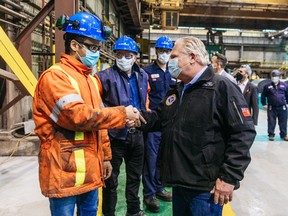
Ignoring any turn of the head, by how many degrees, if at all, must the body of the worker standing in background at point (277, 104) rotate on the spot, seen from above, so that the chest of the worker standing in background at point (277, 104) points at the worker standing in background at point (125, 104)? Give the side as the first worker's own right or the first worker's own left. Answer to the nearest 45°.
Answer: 0° — they already face them

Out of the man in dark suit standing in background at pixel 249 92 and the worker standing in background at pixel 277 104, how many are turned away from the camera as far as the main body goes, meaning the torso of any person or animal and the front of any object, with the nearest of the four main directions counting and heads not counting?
0

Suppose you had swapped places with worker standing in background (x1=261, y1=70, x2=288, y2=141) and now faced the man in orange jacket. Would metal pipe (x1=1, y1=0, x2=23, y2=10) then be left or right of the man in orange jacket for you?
right

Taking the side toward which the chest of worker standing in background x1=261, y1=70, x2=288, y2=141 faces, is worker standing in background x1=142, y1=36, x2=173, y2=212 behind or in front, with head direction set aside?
in front

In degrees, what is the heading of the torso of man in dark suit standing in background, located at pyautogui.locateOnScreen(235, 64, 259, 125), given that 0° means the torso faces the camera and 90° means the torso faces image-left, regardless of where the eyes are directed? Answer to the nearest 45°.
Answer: approximately 45°

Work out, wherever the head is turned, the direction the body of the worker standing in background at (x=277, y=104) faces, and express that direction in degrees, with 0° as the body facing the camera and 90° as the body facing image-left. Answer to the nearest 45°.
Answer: approximately 0°

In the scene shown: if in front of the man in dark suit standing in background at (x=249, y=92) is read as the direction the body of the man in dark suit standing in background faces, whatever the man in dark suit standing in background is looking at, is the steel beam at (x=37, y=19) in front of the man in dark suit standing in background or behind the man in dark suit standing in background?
in front

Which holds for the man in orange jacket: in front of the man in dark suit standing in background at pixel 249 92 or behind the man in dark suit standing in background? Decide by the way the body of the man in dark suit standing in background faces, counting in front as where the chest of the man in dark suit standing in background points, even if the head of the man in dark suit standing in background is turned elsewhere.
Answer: in front

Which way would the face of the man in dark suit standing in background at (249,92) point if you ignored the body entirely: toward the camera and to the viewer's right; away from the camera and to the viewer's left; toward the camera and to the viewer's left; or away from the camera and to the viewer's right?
toward the camera and to the viewer's left

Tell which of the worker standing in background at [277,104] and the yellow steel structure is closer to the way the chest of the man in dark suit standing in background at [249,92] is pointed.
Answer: the yellow steel structure
